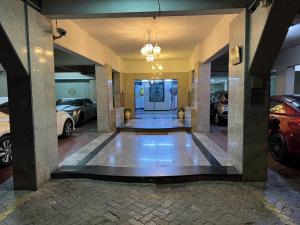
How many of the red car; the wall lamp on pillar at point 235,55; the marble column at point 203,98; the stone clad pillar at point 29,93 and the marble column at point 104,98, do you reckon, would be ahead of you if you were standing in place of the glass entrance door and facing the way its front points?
5

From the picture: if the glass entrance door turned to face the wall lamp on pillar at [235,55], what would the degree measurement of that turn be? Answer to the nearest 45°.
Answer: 0° — it already faces it

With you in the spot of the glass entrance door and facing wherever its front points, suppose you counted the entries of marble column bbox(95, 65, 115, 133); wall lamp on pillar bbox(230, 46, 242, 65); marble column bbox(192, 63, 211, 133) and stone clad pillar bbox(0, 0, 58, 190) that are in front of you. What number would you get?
4

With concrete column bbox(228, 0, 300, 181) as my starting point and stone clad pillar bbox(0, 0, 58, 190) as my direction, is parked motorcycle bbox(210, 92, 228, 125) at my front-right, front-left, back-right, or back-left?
back-right

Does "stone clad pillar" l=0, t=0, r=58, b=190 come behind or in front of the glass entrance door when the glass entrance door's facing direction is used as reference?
in front

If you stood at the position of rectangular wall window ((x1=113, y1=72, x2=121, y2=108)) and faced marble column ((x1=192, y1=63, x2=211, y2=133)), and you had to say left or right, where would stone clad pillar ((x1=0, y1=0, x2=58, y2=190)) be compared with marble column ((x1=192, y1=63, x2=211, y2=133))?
right

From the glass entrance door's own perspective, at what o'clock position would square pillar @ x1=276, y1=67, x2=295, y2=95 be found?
The square pillar is roughly at 11 o'clock from the glass entrance door.

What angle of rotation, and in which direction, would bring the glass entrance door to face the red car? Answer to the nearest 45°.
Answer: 0° — it already faces it

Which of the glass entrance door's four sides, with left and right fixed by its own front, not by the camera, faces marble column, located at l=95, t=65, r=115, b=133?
front

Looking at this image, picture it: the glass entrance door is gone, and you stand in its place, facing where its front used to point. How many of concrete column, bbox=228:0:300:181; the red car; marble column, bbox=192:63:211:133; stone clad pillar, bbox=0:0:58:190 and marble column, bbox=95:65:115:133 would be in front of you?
5

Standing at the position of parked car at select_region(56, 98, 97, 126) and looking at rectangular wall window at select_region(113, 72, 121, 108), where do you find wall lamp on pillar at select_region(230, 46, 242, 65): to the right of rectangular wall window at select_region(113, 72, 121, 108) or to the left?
right

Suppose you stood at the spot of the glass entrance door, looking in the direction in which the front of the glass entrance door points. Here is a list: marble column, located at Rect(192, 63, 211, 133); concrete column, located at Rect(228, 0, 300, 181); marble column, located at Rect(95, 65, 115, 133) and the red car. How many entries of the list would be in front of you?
4

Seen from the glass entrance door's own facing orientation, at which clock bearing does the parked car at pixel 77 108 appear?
The parked car is roughly at 1 o'clock from the glass entrance door.

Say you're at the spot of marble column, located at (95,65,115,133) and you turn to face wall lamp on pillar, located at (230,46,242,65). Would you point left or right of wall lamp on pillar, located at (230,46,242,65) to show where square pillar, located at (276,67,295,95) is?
left

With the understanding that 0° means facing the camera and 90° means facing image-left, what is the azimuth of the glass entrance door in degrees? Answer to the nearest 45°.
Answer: approximately 0°
